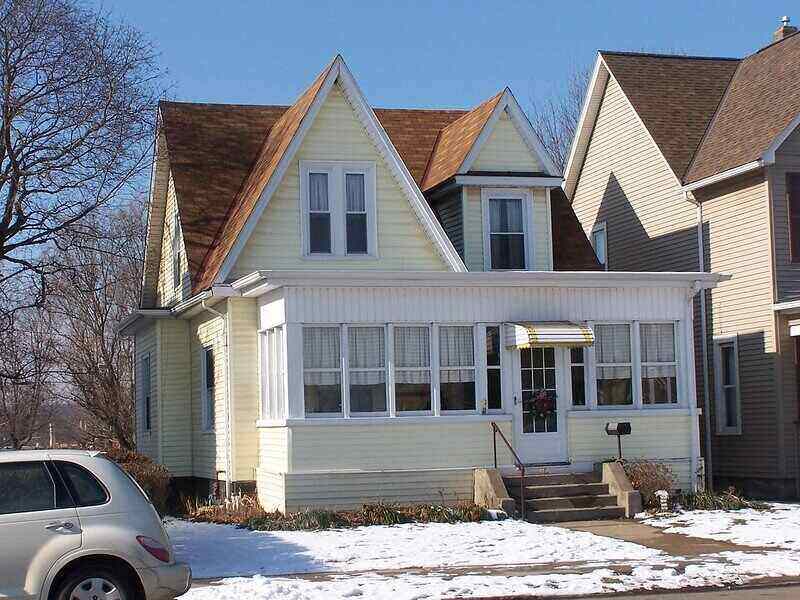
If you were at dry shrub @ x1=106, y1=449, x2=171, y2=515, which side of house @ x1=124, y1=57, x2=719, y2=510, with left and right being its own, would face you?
right

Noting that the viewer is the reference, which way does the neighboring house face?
facing the viewer and to the right of the viewer

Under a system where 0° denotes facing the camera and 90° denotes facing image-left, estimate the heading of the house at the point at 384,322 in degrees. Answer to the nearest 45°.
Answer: approximately 0°

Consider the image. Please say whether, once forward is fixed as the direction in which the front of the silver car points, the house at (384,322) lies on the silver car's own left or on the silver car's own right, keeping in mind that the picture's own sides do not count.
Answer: on the silver car's own right

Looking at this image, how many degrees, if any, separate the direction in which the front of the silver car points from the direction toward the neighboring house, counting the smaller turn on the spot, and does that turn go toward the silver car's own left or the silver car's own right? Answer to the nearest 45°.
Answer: approximately 135° to the silver car's own right

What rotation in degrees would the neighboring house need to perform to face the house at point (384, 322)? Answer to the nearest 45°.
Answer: approximately 90° to its right

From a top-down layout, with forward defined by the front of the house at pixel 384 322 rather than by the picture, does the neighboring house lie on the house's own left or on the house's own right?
on the house's own left

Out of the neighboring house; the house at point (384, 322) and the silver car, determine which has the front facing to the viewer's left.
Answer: the silver car

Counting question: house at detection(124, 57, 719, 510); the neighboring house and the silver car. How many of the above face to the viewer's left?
1

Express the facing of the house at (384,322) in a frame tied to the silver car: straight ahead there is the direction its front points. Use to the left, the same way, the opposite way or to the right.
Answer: to the left

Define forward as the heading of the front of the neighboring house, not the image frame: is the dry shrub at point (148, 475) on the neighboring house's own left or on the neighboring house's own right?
on the neighboring house's own right

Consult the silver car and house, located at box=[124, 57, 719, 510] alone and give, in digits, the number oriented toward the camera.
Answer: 1

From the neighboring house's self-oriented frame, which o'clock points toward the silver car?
The silver car is roughly at 2 o'clock from the neighboring house.

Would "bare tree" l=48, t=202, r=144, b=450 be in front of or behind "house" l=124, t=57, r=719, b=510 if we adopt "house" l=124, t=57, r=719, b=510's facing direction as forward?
behind

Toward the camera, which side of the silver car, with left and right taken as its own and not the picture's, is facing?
left

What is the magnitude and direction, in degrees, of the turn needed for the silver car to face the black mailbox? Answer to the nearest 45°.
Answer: approximately 135° to its right
